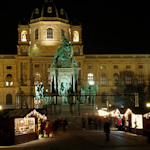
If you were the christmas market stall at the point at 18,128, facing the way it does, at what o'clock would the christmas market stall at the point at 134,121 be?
the christmas market stall at the point at 134,121 is roughly at 10 o'clock from the christmas market stall at the point at 18,128.

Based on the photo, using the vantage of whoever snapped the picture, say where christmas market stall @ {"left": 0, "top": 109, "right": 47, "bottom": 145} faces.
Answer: facing the viewer and to the right of the viewer
